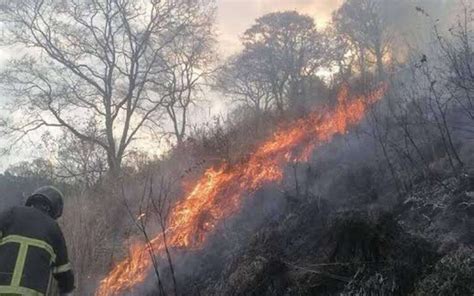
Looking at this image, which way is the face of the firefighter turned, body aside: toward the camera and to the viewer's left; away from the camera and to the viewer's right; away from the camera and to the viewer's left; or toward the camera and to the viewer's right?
away from the camera and to the viewer's right

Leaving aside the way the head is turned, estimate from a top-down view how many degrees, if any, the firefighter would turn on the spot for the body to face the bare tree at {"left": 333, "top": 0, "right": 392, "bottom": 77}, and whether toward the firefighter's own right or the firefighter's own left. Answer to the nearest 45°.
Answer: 0° — they already face it

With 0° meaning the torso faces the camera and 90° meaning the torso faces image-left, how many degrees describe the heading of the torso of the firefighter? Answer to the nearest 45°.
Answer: approximately 225°

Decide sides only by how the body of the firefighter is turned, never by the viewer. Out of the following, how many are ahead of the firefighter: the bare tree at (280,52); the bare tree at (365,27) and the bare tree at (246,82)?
3

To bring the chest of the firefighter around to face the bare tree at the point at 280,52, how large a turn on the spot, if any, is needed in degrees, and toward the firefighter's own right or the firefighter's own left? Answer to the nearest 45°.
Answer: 0° — they already face it

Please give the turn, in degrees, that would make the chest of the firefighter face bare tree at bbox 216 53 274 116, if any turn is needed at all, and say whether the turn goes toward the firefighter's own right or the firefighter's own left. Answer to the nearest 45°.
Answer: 0° — they already face it
